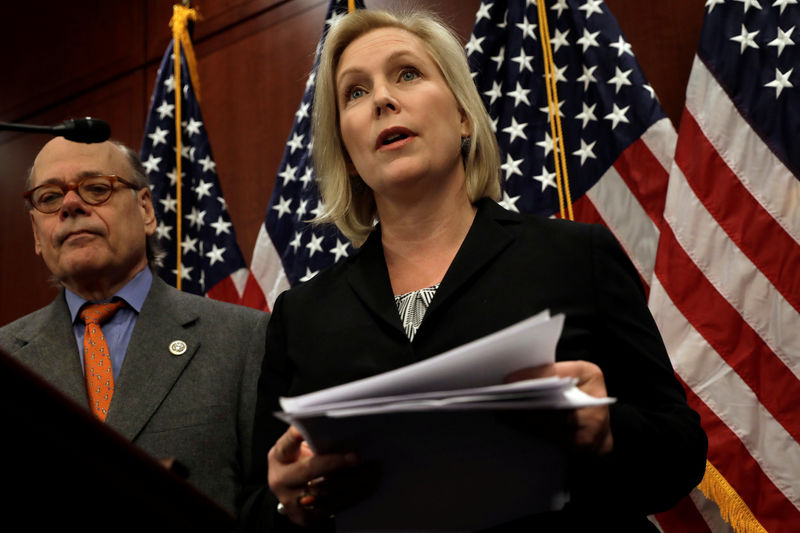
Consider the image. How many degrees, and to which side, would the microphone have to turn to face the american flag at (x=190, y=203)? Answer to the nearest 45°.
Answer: approximately 90° to its left

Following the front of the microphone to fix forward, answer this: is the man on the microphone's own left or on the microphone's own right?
on the microphone's own left

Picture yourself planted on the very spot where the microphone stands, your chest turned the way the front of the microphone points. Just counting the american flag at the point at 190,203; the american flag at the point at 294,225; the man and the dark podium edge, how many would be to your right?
1

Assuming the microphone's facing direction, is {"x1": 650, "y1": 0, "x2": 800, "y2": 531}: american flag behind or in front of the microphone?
in front

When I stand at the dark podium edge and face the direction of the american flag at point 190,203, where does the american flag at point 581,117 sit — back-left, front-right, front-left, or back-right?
front-right

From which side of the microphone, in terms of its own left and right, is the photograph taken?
right

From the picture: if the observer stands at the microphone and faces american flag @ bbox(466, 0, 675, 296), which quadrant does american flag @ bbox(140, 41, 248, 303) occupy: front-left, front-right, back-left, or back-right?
front-left

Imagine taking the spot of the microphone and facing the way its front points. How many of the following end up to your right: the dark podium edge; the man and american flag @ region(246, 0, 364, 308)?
1

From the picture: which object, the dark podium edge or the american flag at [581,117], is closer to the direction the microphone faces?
the american flag

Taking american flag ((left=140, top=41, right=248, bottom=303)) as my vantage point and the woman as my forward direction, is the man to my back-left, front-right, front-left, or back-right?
front-right

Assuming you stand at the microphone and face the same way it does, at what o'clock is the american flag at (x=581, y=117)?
The american flag is roughly at 11 o'clock from the microphone.

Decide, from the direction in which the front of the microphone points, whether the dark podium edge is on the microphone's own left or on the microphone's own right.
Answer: on the microphone's own right

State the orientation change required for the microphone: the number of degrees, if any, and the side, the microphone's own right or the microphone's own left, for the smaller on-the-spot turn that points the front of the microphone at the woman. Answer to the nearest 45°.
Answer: approximately 45° to the microphone's own right

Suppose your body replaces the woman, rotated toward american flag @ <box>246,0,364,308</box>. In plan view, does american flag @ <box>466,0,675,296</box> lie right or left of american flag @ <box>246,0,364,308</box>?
right

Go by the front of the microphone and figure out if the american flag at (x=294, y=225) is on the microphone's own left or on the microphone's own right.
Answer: on the microphone's own left
